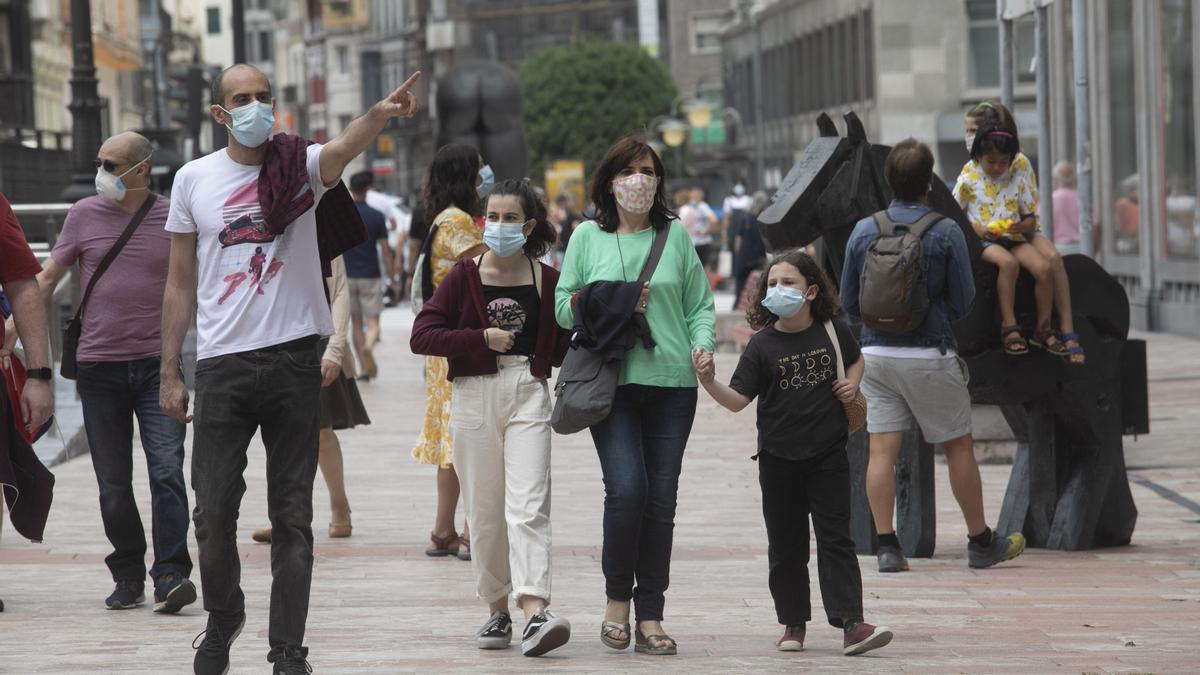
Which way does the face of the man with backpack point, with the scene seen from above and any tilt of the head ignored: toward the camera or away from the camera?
away from the camera

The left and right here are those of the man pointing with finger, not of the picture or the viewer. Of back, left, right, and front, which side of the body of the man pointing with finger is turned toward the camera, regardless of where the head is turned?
front

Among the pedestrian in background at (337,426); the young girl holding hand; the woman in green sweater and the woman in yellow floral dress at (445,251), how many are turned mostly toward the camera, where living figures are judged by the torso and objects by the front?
2

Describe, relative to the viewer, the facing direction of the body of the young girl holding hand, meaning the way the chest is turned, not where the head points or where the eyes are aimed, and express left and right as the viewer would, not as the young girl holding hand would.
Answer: facing the viewer

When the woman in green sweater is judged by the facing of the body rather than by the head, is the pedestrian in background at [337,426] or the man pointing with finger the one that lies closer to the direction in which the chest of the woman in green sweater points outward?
the man pointing with finger

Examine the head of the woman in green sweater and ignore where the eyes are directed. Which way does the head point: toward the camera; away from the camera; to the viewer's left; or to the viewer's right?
toward the camera

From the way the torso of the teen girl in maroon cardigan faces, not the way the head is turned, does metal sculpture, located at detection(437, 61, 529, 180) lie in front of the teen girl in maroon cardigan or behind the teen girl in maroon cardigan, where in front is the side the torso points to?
behind

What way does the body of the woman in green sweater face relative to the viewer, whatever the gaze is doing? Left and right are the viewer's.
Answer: facing the viewer

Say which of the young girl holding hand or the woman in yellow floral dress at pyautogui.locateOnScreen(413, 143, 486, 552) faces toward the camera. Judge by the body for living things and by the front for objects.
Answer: the young girl holding hand

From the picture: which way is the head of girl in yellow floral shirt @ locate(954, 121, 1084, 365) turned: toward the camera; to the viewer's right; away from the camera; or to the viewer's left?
toward the camera

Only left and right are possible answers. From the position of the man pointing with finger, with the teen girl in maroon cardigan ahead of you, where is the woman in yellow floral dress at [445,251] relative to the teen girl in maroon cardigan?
left
